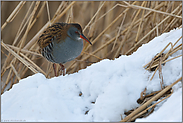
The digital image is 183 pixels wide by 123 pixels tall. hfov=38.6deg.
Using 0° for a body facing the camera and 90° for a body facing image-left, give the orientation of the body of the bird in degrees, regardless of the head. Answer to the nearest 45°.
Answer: approximately 315°

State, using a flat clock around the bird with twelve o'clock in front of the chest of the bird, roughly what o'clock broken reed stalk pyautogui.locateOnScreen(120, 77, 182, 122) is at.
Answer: The broken reed stalk is roughly at 1 o'clock from the bird.
